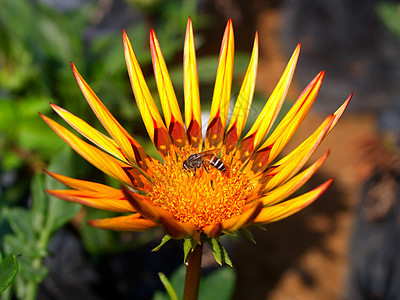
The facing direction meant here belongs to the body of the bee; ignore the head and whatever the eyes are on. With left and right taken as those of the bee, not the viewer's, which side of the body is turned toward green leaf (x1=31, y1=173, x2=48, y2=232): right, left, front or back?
front

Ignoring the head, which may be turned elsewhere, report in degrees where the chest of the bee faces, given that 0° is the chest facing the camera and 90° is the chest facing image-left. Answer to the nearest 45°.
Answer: approximately 90°

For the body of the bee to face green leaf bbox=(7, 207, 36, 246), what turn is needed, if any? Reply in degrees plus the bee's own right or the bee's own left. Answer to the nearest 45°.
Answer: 0° — it already faces it

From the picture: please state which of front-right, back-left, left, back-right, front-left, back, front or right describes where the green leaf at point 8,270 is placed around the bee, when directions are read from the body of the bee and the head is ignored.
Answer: front-left
